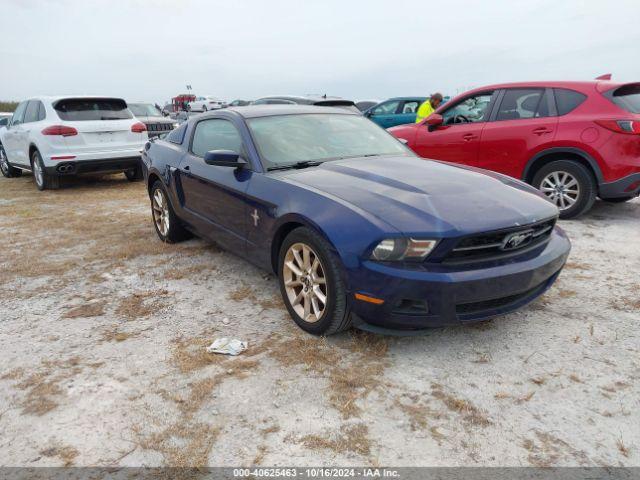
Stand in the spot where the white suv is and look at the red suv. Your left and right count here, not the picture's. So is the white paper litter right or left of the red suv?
right

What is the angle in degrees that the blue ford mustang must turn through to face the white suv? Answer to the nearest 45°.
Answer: approximately 180°

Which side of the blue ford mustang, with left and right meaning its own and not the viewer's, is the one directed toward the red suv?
left

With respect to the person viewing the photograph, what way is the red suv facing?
facing away from the viewer and to the left of the viewer

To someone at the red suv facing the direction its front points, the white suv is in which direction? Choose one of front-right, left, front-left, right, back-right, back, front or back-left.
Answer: front-left

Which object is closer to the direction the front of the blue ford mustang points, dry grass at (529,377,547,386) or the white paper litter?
the dry grass

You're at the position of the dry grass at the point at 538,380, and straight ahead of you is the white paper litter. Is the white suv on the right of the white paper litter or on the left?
right

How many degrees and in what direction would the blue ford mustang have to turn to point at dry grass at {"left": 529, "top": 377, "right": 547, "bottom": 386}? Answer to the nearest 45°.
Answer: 0° — it already faces it

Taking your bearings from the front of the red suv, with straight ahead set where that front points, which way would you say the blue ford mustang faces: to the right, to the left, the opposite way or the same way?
the opposite way

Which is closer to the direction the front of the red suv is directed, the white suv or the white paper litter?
the white suv
